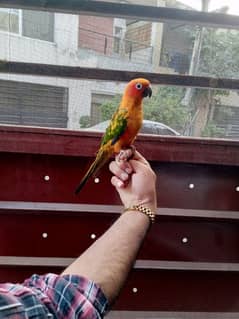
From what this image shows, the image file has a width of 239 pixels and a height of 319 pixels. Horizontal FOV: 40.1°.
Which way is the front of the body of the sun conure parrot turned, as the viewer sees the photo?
to the viewer's right
